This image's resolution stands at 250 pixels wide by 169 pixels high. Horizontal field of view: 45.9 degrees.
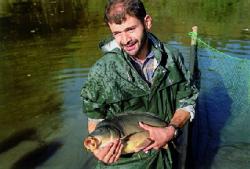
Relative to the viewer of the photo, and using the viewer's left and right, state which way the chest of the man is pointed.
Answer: facing the viewer

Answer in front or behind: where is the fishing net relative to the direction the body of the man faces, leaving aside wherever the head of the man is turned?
behind
